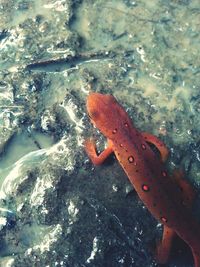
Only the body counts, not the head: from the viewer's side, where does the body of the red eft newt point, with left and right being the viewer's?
facing away from the viewer and to the left of the viewer
